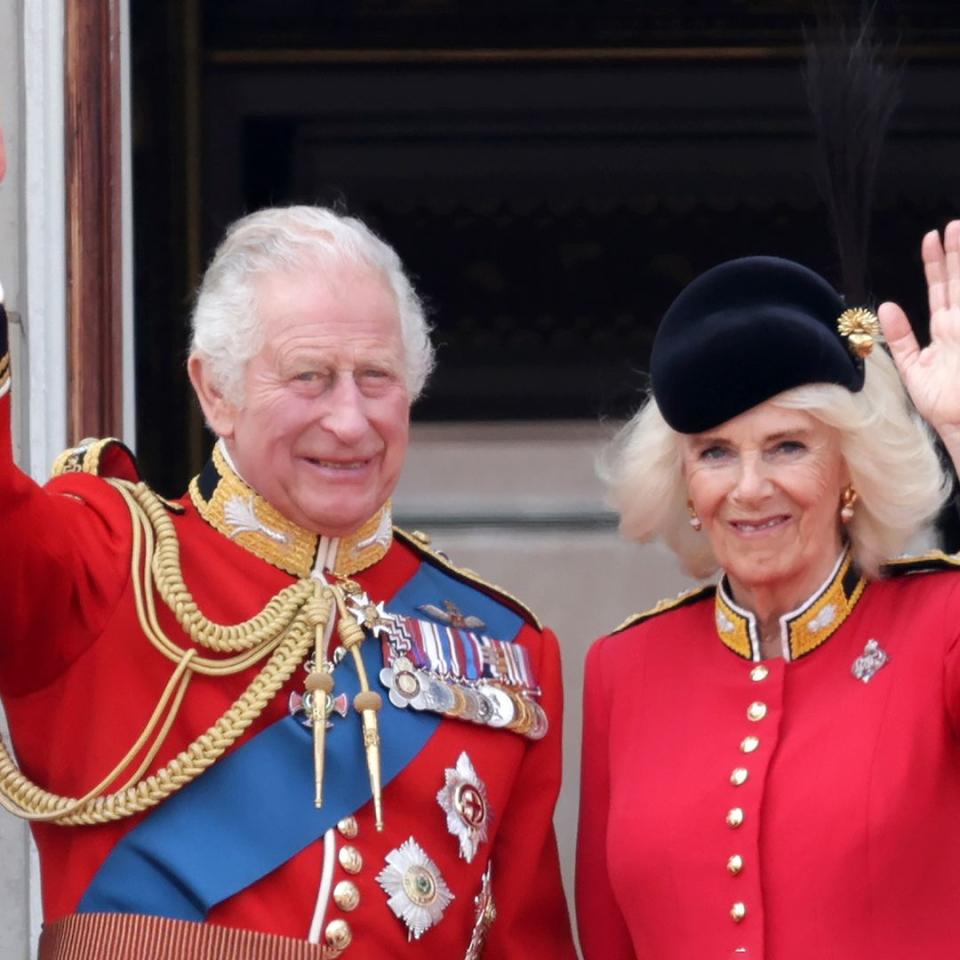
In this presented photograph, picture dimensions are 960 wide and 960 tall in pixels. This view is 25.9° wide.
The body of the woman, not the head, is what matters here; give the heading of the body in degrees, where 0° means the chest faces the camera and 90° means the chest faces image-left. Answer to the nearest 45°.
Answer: approximately 0°

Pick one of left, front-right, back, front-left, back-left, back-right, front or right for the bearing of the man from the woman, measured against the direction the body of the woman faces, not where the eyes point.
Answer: right
